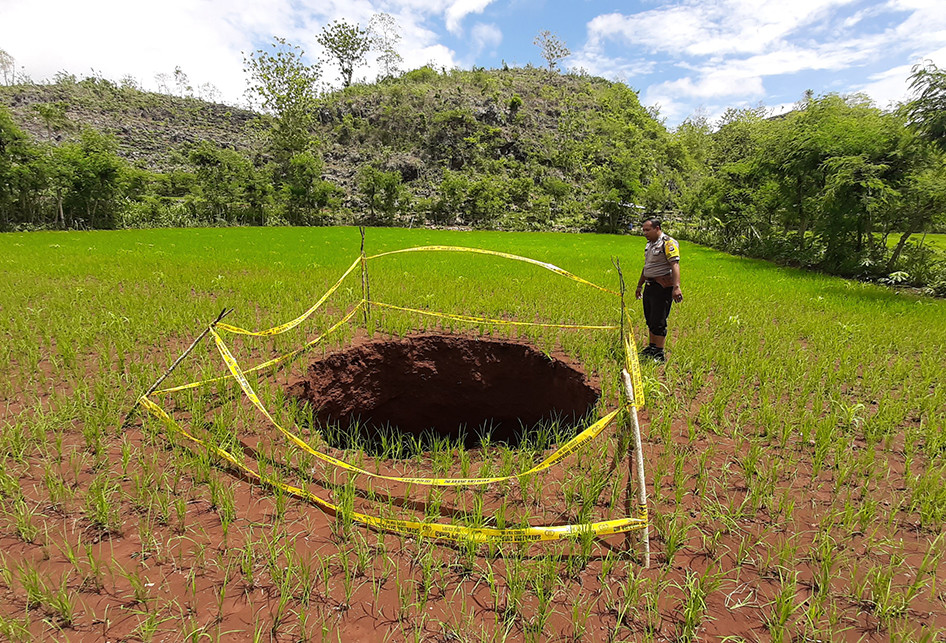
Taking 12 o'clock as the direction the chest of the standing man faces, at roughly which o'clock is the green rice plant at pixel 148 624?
The green rice plant is roughly at 11 o'clock from the standing man.

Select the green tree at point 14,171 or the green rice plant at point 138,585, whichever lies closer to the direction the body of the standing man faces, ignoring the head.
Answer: the green rice plant

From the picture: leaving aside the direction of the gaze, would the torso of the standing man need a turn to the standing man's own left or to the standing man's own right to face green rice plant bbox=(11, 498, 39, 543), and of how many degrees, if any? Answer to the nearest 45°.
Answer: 0° — they already face it

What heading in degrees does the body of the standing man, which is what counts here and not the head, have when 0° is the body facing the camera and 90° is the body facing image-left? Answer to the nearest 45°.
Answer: approximately 45°

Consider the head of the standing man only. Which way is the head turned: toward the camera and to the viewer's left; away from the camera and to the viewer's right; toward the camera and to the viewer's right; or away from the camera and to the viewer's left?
toward the camera and to the viewer's left

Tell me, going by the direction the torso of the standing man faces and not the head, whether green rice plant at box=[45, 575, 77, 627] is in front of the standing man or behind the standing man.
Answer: in front

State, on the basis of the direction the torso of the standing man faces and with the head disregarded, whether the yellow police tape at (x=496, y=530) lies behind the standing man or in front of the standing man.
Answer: in front

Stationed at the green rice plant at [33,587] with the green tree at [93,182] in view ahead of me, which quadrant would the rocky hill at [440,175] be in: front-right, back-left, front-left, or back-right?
front-right
